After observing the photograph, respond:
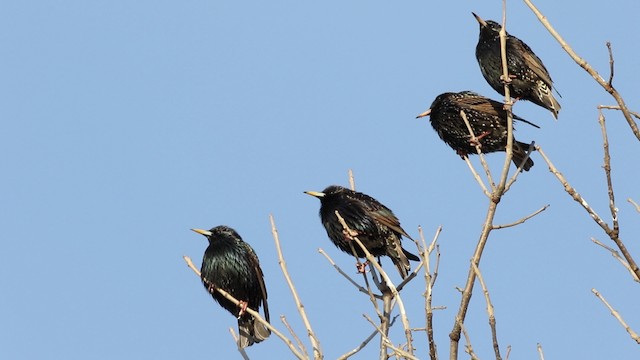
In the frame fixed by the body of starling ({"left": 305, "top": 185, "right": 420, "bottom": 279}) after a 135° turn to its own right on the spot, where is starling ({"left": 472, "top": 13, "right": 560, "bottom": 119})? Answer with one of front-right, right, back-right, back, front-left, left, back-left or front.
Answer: front-right

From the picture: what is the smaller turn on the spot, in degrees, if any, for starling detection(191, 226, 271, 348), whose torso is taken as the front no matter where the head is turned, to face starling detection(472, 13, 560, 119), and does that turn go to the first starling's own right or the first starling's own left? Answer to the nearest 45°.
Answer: approximately 135° to the first starling's own left

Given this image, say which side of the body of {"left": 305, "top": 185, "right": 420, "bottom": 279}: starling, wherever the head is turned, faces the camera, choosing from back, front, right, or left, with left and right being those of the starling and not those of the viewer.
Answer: left

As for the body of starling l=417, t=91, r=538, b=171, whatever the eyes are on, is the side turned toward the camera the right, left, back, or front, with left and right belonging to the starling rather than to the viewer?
left

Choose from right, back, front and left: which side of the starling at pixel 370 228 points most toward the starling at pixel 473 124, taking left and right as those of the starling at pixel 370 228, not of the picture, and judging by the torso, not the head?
back

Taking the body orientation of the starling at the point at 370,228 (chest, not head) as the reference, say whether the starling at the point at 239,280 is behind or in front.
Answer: in front

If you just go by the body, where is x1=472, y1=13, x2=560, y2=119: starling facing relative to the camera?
to the viewer's left

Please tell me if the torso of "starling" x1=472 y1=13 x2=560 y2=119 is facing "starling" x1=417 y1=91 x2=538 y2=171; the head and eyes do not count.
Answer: yes

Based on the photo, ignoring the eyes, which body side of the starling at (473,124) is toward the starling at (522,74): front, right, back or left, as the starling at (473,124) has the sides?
back

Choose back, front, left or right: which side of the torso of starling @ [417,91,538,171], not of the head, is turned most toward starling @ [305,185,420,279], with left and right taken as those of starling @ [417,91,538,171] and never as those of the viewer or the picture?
front

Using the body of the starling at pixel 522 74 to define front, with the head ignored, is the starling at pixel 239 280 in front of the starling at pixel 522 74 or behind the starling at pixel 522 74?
in front
